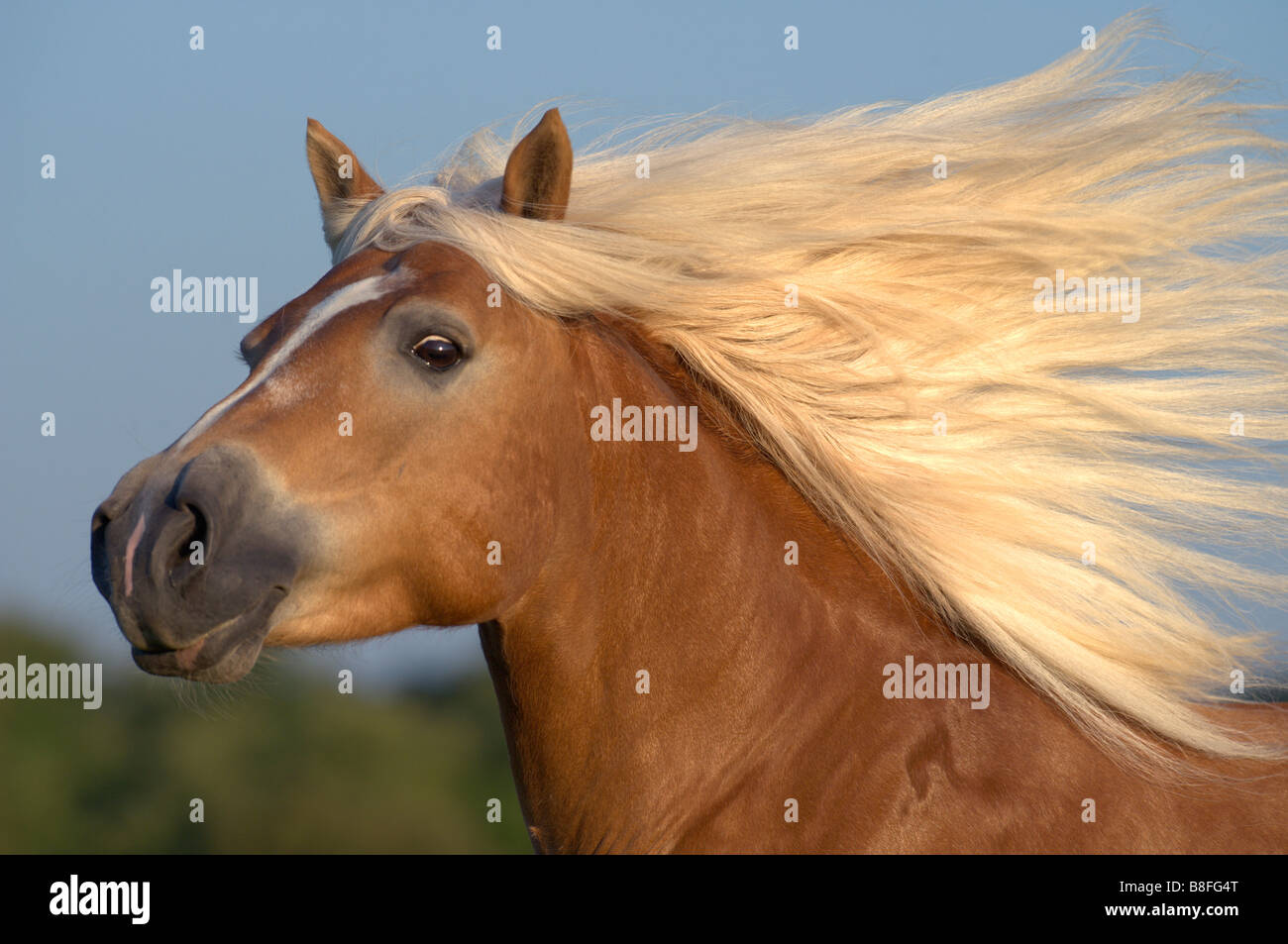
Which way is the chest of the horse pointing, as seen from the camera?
to the viewer's left
